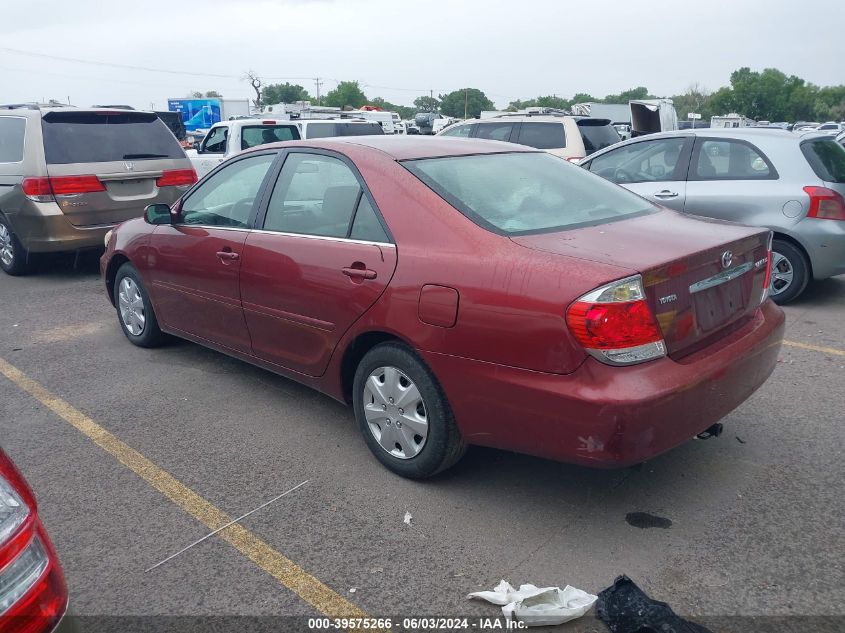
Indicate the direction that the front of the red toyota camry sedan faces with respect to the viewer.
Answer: facing away from the viewer and to the left of the viewer

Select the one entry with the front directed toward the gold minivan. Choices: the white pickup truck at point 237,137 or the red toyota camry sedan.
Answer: the red toyota camry sedan

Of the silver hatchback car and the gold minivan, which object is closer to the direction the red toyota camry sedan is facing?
the gold minivan

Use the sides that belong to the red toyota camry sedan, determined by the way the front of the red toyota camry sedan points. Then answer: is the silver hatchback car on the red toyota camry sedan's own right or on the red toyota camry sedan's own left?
on the red toyota camry sedan's own right

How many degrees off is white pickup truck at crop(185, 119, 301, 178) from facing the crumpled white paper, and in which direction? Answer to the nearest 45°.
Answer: approximately 135° to its left

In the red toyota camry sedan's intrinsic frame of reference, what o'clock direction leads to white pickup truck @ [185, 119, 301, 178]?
The white pickup truck is roughly at 1 o'clock from the red toyota camry sedan.

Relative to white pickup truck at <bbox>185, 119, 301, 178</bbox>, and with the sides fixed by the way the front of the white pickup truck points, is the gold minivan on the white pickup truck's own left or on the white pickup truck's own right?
on the white pickup truck's own left

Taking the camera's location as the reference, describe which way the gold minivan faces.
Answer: facing away from the viewer and to the left of the viewer

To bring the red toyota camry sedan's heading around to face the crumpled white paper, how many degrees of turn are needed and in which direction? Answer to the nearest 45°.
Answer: approximately 135° to its left
